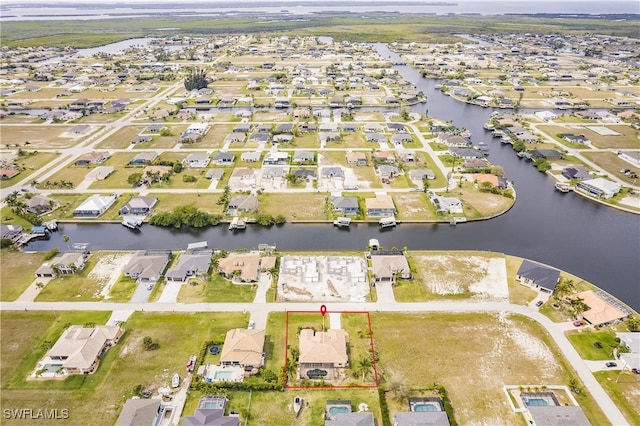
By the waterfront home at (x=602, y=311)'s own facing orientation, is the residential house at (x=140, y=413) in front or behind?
in front

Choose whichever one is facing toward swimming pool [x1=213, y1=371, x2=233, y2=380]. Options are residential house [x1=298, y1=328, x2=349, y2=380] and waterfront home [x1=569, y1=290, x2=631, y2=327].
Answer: the waterfront home

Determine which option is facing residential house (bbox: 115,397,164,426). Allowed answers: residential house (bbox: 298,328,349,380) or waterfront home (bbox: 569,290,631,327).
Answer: the waterfront home

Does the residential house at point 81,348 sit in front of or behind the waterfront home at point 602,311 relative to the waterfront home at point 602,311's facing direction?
in front

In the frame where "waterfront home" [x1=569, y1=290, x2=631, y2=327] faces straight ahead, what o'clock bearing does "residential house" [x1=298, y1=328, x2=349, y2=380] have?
The residential house is roughly at 12 o'clock from the waterfront home.

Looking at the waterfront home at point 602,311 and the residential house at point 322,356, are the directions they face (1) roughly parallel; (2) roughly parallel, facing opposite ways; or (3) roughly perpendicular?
roughly perpendicular

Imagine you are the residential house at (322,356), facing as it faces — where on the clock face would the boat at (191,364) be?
The boat is roughly at 9 o'clock from the residential house.

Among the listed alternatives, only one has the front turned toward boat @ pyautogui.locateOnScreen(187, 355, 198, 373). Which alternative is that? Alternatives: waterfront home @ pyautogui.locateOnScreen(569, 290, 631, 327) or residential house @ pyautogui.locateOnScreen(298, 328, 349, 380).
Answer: the waterfront home

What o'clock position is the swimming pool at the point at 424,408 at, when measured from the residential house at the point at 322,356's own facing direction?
The swimming pool is roughly at 4 o'clock from the residential house.

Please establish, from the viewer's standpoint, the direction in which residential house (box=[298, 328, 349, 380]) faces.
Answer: facing away from the viewer

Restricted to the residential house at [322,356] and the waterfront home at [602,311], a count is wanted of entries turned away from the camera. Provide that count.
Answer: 1
